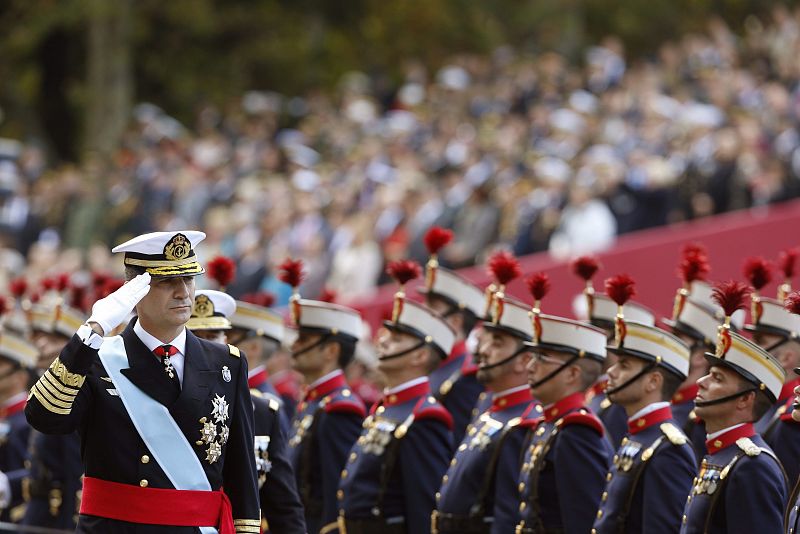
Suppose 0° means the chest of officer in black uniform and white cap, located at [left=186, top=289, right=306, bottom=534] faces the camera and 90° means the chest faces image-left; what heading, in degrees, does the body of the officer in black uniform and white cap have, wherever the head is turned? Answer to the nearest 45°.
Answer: approximately 45°

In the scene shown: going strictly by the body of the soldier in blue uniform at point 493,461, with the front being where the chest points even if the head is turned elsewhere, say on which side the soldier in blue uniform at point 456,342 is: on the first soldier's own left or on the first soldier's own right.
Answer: on the first soldier's own right

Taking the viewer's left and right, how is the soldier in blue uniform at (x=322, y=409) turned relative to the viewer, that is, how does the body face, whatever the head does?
facing to the left of the viewer

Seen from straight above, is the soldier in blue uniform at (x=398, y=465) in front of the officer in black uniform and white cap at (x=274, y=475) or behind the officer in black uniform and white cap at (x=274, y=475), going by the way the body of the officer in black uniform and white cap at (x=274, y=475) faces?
behind

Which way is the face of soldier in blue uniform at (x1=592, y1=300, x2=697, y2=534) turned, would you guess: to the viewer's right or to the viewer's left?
to the viewer's left

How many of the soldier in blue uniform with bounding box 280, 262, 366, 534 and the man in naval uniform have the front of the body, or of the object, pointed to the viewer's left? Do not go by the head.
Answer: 1

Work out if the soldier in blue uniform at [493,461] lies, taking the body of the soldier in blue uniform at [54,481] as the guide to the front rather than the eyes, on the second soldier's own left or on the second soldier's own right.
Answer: on the second soldier's own left
